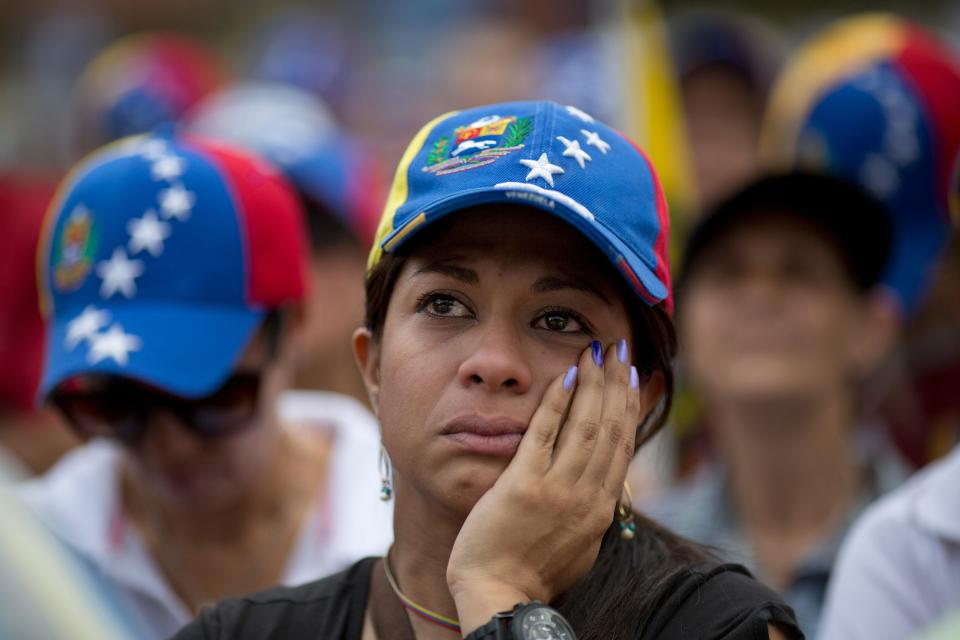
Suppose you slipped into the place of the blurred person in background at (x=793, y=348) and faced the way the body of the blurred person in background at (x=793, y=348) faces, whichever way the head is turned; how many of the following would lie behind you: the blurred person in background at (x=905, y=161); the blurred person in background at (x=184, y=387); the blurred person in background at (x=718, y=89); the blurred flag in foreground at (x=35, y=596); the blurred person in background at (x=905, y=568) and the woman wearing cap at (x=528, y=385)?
2

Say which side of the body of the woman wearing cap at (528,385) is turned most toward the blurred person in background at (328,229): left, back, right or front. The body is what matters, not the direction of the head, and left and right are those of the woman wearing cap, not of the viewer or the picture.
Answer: back

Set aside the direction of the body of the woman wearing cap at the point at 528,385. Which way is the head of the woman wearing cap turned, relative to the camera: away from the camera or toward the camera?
toward the camera

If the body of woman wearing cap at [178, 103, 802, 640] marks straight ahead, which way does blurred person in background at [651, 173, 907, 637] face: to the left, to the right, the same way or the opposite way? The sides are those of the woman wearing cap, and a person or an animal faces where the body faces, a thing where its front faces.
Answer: the same way

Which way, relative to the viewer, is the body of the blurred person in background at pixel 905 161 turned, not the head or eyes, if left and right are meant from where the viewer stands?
facing the viewer and to the left of the viewer

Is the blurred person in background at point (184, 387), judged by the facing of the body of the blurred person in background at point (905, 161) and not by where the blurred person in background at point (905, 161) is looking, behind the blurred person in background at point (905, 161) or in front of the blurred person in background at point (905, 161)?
in front

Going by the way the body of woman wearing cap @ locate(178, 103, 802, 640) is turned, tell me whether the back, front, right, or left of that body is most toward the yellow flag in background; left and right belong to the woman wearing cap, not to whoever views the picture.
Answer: back

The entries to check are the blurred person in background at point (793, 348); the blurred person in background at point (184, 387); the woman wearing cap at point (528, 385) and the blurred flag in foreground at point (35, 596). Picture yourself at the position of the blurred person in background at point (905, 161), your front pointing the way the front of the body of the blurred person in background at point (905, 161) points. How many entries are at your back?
0

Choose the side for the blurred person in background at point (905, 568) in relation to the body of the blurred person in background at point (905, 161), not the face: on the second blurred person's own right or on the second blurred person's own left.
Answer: on the second blurred person's own left

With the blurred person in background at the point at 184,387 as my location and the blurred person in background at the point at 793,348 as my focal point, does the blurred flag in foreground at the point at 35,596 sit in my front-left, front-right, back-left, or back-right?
back-right

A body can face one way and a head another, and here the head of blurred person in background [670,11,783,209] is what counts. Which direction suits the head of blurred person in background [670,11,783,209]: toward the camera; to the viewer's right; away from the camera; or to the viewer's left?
toward the camera

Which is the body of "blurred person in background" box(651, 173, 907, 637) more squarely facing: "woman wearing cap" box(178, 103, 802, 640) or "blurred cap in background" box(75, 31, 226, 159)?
the woman wearing cap

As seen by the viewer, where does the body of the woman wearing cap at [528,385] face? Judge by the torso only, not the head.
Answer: toward the camera

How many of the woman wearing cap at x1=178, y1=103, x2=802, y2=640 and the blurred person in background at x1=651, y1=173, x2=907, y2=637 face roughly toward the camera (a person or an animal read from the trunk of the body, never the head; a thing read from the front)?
2

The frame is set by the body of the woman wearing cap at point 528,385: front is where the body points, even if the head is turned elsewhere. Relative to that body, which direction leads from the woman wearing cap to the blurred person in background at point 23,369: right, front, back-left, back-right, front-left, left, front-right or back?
back-right

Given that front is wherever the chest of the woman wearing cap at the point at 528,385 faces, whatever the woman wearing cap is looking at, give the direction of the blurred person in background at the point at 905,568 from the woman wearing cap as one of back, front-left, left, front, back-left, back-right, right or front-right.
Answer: back-left

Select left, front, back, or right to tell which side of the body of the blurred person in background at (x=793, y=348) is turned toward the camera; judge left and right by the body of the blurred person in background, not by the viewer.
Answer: front
